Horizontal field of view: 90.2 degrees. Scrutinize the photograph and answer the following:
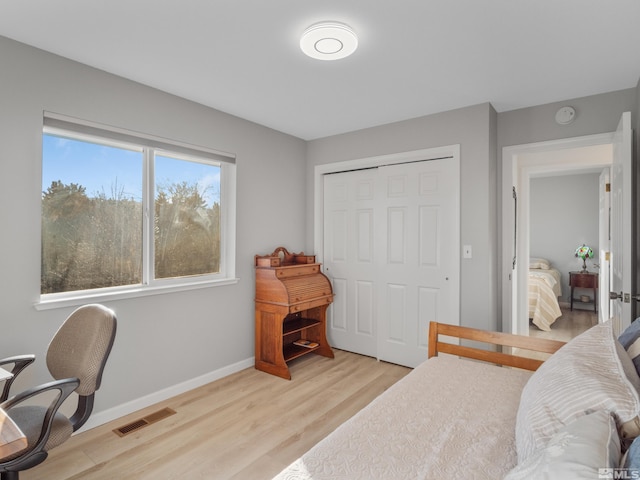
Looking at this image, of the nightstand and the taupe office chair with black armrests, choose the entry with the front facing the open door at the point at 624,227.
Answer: the nightstand

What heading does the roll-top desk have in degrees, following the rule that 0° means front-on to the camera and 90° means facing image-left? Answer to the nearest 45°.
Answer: approximately 315°

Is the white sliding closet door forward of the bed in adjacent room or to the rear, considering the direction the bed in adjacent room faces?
forward

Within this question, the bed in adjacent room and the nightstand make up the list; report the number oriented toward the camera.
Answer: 2

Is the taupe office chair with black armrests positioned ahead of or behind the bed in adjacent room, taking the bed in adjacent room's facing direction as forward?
ahead

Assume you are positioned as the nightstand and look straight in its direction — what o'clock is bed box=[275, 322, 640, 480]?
The bed is roughly at 12 o'clock from the nightstand.

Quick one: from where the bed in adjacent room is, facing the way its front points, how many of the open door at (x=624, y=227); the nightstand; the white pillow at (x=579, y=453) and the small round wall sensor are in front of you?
3

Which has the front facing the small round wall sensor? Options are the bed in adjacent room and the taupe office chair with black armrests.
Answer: the bed in adjacent room

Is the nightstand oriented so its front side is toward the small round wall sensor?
yes

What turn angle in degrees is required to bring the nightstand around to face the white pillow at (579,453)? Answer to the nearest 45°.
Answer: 0° — it already faces it
